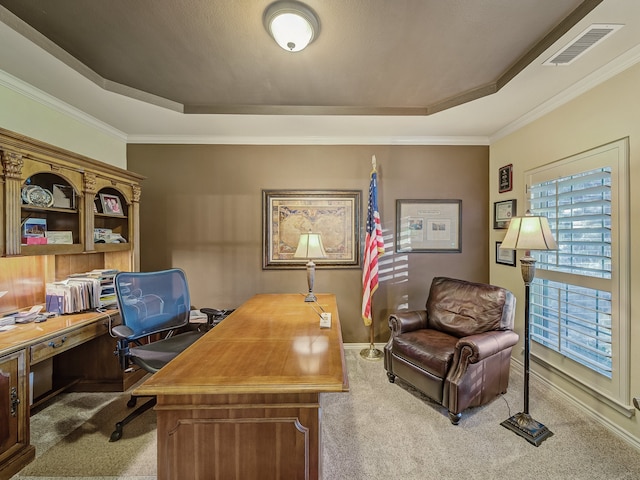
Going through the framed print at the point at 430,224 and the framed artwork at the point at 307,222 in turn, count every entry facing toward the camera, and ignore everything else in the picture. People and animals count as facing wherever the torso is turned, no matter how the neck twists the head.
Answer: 2

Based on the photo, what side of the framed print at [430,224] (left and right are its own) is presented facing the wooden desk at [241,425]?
front

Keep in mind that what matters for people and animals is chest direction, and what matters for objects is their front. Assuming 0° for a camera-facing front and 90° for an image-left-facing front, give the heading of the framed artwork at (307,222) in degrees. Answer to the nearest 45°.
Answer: approximately 0°

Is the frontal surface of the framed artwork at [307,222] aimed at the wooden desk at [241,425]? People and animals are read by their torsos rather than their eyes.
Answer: yes

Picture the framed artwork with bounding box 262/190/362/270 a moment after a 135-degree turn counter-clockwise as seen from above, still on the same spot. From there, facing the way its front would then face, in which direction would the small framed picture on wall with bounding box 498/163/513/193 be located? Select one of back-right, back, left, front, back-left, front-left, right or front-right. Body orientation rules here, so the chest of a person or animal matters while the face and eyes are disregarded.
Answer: front-right

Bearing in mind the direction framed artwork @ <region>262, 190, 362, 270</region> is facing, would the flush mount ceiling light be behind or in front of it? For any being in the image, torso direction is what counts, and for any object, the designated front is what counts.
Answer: in front

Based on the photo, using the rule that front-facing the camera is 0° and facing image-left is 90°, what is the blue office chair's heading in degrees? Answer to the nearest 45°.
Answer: approximately 315°

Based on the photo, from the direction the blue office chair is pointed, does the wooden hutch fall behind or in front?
behind

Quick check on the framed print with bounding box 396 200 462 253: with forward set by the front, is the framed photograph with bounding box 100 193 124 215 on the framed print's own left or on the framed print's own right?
on the framed print's own right

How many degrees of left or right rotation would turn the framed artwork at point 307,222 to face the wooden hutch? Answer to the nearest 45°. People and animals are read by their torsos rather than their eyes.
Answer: approximately 45° to its right

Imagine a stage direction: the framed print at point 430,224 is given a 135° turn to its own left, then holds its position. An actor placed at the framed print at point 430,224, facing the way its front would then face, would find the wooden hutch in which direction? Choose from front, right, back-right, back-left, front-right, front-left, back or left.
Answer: back

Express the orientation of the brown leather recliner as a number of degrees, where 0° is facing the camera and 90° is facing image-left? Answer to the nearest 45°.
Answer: approximately 45°

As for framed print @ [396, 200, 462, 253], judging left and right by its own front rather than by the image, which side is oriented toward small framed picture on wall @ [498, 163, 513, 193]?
left

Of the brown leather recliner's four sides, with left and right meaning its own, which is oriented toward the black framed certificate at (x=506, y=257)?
back

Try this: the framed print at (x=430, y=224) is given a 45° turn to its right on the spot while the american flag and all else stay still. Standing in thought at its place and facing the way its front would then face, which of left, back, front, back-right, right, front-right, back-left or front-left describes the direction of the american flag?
front
